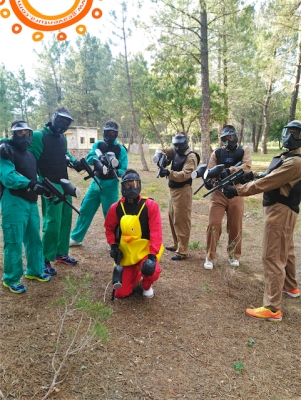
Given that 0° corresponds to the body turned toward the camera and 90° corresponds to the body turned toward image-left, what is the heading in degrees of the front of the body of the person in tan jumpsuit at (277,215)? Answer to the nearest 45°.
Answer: approximately 90°

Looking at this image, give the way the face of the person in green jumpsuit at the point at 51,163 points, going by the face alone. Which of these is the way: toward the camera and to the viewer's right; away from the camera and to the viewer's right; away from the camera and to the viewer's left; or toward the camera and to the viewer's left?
toward the camera and to the viewer's right

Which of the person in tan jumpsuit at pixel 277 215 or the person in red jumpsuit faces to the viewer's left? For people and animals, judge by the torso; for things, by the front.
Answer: the person in tan jumpsuit

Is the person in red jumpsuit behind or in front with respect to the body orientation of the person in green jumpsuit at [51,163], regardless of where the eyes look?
in front

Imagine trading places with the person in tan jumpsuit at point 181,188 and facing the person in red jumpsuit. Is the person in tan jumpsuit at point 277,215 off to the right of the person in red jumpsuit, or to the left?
left

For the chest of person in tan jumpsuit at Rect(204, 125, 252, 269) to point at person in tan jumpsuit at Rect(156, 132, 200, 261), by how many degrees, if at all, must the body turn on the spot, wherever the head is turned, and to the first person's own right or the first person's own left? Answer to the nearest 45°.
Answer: approximately 90° to the first person's own right

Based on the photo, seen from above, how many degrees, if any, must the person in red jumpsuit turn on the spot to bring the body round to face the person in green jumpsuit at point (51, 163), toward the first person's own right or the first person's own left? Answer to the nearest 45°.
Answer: approximately 135° to the first person's own right

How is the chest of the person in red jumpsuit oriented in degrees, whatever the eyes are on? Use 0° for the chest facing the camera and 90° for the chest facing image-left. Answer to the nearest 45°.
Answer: approximately 0°

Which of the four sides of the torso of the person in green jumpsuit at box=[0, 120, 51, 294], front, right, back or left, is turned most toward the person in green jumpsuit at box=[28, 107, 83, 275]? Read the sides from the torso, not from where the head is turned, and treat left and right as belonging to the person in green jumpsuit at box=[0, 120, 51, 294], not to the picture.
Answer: left

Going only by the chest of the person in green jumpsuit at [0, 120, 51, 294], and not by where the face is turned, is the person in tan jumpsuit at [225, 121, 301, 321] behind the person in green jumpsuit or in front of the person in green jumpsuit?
in front

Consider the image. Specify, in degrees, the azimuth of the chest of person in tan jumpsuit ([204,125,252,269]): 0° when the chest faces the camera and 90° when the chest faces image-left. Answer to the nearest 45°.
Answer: approximately 0°
